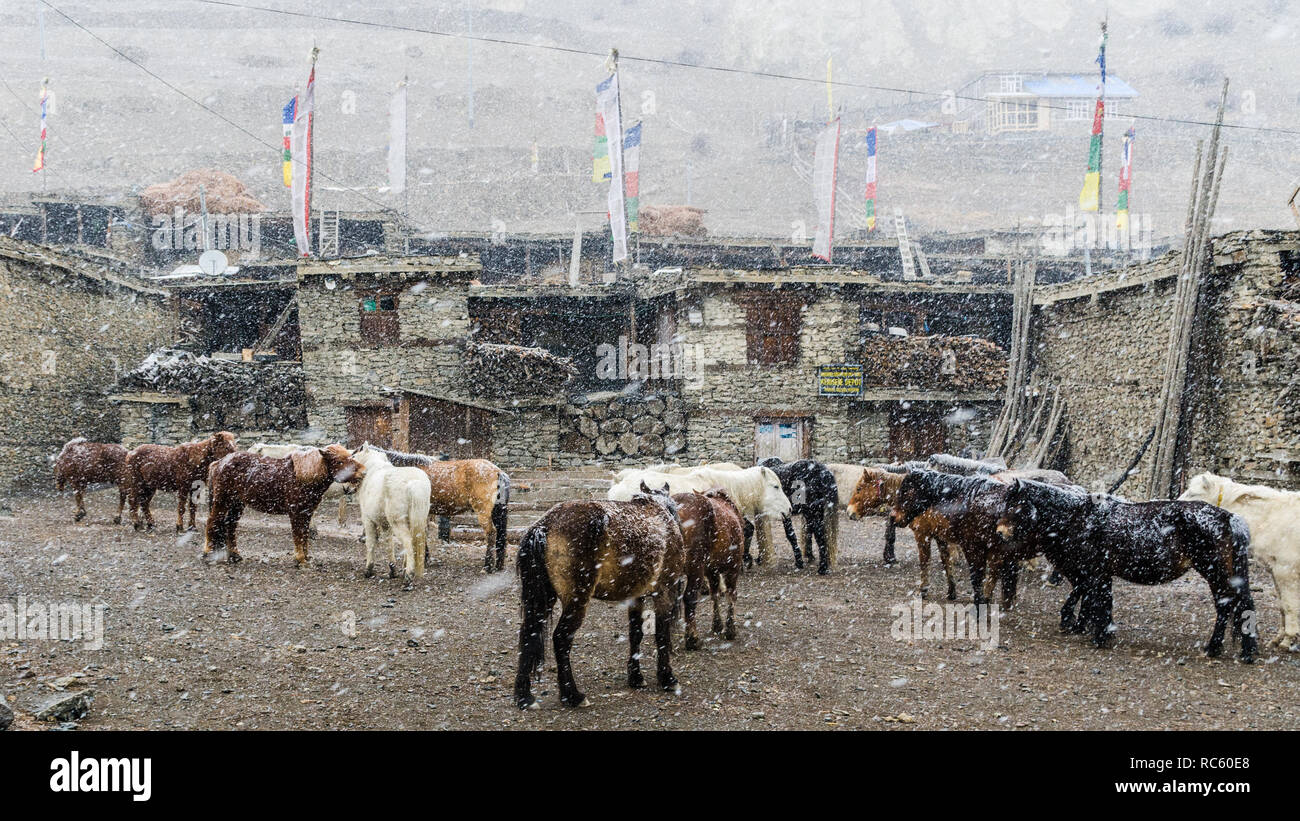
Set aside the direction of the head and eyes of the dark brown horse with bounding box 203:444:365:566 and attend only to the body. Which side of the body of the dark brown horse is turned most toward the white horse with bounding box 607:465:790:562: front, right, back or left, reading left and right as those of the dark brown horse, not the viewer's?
front

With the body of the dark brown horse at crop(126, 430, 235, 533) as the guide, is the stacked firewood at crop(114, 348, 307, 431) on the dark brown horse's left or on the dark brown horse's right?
on the dark brown horse's left

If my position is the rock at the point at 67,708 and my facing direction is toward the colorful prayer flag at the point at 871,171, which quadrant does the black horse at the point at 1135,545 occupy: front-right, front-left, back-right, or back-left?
front-right

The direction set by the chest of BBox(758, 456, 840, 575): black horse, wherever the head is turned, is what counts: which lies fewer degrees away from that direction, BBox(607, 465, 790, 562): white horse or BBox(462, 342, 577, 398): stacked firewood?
the stacked firewood

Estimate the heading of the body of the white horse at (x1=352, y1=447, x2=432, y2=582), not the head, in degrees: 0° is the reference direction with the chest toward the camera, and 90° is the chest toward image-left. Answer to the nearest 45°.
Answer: approximately 135°

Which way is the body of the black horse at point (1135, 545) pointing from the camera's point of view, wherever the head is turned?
to the viewer's left

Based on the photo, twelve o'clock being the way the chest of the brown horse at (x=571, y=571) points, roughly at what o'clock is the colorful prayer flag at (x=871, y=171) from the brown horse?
The colorful prayer flag is roughly at 11 o'clock from the brown horse.

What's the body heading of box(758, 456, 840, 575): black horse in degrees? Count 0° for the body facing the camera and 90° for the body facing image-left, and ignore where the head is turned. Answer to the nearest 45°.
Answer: approximately 135°

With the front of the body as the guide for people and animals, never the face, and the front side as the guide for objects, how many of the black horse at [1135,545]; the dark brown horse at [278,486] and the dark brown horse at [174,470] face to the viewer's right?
2

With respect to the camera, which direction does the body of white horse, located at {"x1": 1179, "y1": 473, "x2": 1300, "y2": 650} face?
to the viewer's left

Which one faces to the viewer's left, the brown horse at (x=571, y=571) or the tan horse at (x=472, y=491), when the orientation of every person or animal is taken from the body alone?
the tan horse

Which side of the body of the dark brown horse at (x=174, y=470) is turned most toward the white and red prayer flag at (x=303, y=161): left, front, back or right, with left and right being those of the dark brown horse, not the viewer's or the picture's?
left

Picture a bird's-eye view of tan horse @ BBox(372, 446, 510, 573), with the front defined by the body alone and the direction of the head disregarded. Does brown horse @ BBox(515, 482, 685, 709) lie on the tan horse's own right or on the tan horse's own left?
on the tan horse's own left

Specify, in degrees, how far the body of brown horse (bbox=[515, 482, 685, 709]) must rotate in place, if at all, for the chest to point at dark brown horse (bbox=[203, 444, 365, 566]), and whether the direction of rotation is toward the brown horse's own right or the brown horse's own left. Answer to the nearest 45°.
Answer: approximately 90° to the brown horse's own left

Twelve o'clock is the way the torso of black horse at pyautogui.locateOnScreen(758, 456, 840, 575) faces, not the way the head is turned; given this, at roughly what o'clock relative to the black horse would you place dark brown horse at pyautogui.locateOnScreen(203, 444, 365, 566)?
The dark brown horse is roughly at 10 o'clock from the black horse.
